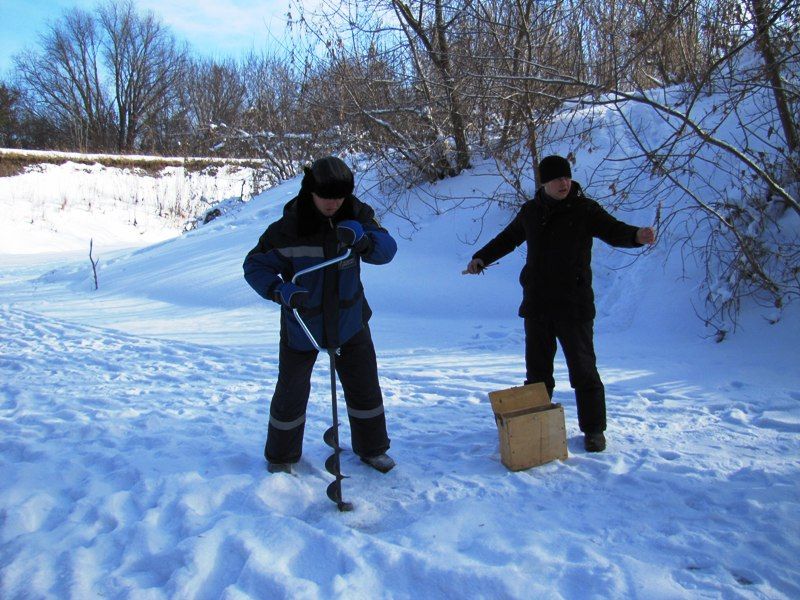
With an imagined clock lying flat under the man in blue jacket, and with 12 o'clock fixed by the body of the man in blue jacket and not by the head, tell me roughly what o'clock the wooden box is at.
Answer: The wooden box is roughly at 9 o'clock from the man in blue jacket.

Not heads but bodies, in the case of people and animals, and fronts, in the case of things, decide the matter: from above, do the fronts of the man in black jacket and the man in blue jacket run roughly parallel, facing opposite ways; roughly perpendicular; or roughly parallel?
roughly parallel

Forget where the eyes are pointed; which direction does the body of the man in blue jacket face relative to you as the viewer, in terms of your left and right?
facing the viewer

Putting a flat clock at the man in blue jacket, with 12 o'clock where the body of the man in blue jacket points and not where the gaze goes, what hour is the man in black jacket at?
The man in black jacket is roughly at 9 o'clock from the man in blue jacket.

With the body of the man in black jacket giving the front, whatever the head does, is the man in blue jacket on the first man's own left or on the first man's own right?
on the first man's own right

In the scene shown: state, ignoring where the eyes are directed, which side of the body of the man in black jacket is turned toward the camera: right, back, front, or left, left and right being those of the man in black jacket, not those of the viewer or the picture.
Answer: front

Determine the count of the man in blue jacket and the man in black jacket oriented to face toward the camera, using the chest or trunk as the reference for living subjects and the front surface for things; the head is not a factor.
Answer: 2
